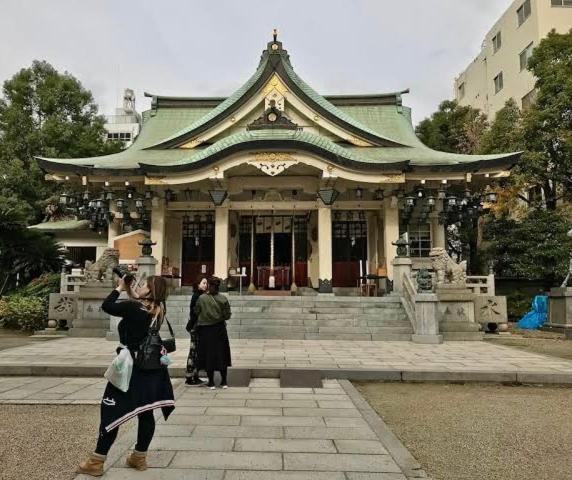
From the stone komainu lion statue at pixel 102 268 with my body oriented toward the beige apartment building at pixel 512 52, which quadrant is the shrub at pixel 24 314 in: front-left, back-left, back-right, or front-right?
back-left

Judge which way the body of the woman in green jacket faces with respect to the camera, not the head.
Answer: away from the camera

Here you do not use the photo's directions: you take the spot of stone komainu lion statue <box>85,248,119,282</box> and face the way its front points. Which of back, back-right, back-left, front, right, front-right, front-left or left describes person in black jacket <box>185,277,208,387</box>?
right

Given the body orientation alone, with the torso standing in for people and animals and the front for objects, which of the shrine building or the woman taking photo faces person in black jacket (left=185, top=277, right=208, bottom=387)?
the shrine building

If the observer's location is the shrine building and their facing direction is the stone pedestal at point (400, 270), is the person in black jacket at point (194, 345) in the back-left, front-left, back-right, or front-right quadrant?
front-right

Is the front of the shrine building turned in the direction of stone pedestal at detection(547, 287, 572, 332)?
no

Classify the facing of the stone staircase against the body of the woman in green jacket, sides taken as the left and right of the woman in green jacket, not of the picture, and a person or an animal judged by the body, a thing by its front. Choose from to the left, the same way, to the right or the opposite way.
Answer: the opposite way

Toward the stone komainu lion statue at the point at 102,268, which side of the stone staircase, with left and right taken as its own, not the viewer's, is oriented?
right

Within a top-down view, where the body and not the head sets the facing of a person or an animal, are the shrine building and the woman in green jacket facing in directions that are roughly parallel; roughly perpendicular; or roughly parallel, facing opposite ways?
roughly parallel, facing opposite ways

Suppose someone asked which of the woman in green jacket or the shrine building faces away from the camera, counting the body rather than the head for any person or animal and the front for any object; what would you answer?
the woman in green jacket

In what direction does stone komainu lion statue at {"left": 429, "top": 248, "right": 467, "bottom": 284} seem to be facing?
to the viewer's left

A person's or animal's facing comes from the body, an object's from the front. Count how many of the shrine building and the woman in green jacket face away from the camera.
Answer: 1

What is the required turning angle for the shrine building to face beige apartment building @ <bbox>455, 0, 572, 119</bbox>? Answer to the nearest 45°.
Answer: approximately 135° to its left

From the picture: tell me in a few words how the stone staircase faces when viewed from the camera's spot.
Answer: facing the viewer
